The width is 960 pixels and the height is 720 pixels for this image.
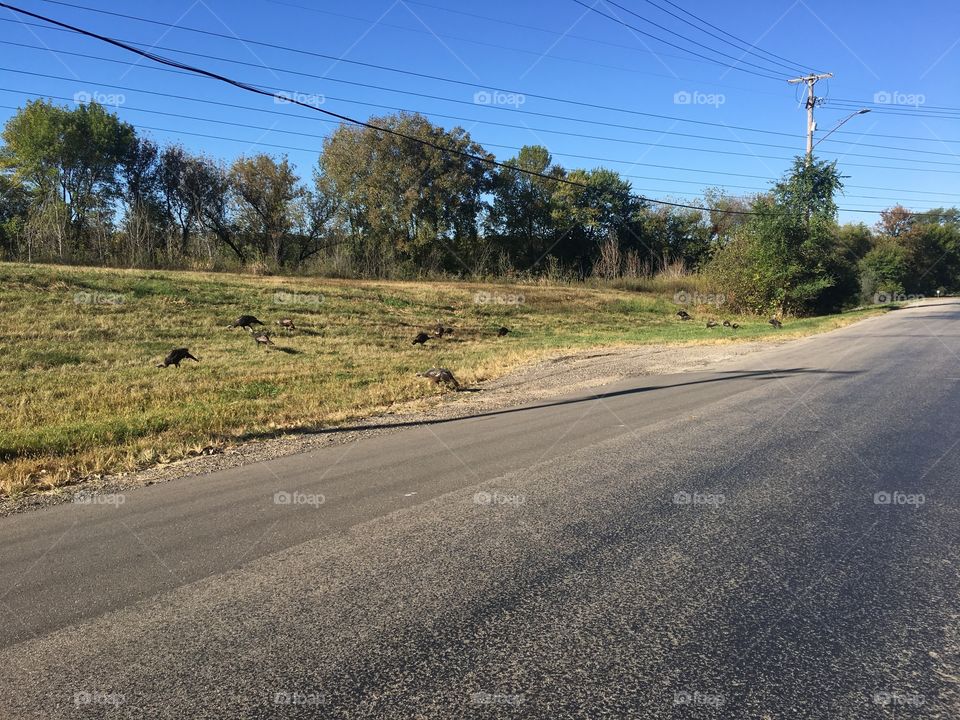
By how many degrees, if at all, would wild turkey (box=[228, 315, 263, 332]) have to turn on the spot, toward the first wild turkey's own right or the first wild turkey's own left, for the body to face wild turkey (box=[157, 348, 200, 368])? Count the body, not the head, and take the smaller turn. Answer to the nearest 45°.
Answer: approximately 90° to the first wild turkey's own left

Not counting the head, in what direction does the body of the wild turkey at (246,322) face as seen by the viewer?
to the viewer's left

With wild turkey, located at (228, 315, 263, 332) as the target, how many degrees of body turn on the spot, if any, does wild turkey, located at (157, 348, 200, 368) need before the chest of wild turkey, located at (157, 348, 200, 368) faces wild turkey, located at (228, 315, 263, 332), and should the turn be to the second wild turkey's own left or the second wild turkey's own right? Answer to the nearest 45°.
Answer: approximately 90° to the second wild turkey's own right

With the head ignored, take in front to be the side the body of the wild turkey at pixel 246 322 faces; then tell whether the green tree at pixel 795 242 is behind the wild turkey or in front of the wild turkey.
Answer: behind

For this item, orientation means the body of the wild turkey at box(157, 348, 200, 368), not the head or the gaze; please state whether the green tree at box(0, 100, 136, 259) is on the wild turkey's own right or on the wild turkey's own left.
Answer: on the wild turkey's own right

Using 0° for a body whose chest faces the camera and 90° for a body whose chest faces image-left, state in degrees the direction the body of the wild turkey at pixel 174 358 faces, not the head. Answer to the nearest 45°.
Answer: approximately 90°

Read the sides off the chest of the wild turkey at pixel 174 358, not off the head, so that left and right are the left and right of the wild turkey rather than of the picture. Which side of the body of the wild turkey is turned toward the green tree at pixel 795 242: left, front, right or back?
back

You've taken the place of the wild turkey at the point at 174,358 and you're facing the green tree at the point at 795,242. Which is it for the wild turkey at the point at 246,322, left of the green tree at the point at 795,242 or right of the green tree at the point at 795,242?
left

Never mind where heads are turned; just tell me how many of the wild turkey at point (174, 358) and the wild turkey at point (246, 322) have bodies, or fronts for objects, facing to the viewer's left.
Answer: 2

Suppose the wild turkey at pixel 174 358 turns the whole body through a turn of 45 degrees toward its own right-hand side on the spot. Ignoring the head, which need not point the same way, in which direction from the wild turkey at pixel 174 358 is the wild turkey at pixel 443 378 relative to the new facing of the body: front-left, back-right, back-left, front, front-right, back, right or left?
back
